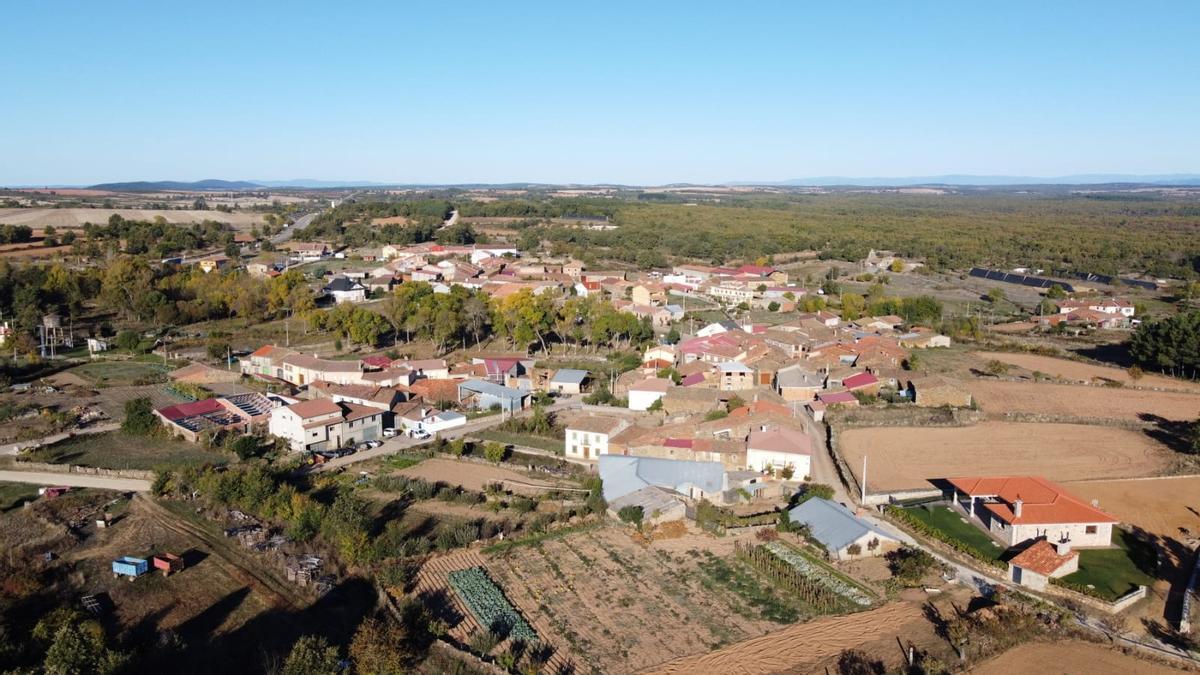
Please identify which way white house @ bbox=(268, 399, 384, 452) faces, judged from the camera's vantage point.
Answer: facing the viewer and to the right of the viewer

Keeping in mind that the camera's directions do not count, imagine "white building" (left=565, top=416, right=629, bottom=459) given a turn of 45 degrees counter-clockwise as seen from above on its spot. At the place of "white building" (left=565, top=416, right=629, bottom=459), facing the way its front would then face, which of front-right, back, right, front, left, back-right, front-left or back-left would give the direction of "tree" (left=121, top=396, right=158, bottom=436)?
back-right

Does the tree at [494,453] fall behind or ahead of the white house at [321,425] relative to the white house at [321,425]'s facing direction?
ahead

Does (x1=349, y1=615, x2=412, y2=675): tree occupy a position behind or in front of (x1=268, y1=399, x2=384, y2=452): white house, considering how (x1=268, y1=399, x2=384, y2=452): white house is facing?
in front

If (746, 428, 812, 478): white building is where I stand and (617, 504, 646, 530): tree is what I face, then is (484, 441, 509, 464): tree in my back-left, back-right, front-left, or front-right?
front-right

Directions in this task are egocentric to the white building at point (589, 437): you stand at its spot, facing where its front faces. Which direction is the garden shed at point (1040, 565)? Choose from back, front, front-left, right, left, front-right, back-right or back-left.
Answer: front-left

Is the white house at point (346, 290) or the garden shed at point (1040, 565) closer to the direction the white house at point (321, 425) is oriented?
the garden shed

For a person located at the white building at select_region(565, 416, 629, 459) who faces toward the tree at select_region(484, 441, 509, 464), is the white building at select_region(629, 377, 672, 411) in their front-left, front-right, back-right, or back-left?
back-right

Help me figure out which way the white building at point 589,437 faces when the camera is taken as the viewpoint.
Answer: facing the viewer
